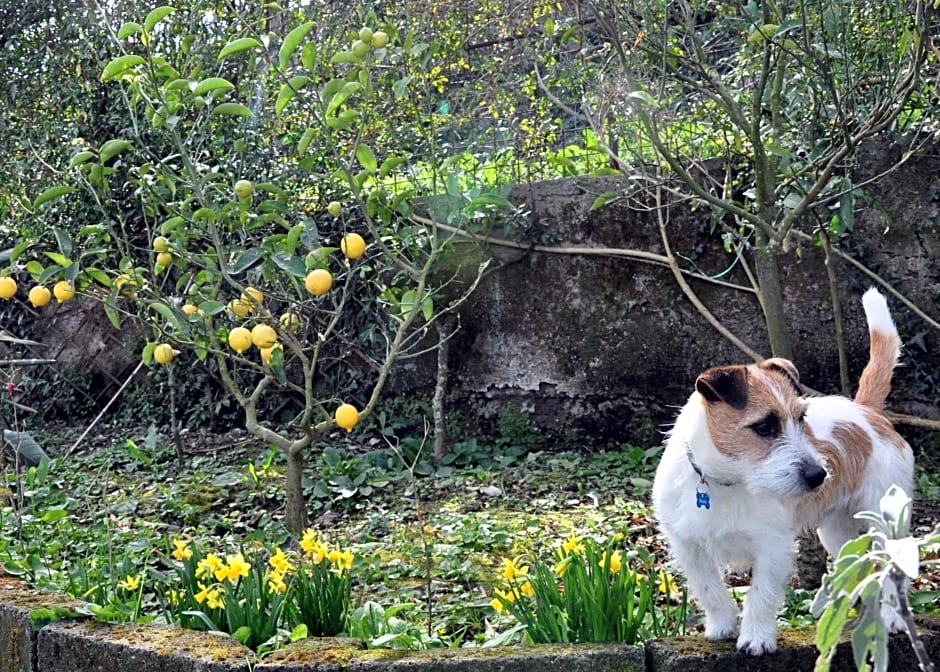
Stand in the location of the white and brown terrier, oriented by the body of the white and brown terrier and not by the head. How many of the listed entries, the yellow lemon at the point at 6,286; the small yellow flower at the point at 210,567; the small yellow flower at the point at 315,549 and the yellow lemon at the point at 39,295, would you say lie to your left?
0

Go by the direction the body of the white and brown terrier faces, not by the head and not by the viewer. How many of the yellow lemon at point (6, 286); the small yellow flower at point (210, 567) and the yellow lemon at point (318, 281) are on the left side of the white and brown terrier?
0

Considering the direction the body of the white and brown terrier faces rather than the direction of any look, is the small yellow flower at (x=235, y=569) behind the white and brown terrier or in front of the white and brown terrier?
in front

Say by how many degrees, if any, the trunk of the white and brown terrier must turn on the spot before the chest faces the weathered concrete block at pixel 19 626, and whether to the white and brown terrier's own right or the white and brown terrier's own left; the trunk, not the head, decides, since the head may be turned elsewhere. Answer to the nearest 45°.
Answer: approximately 45° to the white and brown terrier's own right

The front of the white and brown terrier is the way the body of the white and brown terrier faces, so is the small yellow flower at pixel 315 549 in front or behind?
in front

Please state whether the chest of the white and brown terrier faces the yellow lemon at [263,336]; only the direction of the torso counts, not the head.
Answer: no

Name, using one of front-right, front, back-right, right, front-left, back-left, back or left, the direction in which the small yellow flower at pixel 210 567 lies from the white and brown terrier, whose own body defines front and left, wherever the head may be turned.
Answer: front-right

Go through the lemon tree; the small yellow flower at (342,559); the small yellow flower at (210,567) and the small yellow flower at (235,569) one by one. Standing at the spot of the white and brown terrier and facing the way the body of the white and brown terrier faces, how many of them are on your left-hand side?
0

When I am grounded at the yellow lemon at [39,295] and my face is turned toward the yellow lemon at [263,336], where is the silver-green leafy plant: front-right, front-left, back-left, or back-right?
front-right

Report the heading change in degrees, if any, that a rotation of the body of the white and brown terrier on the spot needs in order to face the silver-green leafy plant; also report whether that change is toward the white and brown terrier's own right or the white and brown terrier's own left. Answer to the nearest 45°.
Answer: approximately 45° to the white and brown terrier's own left

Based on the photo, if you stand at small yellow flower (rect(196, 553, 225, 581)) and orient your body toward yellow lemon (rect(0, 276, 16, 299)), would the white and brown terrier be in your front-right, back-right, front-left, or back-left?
back-right

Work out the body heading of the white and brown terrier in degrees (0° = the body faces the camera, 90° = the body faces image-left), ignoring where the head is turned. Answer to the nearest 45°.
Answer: approximately 45°

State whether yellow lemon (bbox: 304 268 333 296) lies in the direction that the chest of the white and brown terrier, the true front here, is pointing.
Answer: no

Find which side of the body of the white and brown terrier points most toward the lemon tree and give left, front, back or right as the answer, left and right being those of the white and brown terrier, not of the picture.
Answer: right
